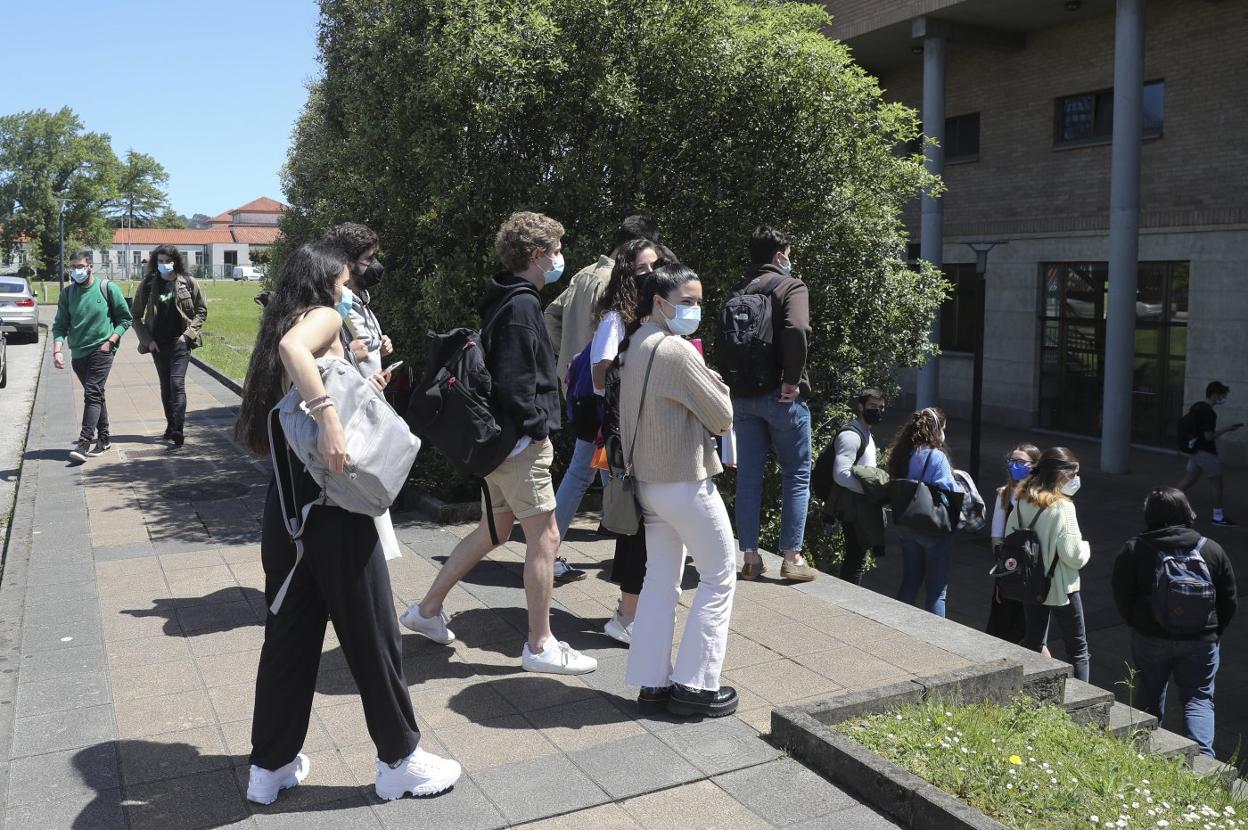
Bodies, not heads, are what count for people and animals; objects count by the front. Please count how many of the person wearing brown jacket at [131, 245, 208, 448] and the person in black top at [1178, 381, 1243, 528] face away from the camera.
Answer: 0

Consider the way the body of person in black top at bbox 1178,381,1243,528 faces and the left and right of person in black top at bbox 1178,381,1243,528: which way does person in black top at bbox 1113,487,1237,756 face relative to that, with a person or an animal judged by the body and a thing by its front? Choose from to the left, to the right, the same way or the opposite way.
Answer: to the left

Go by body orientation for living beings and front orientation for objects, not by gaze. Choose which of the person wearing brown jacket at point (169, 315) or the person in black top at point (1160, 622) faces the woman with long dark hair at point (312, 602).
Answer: the person wearing brown jacket

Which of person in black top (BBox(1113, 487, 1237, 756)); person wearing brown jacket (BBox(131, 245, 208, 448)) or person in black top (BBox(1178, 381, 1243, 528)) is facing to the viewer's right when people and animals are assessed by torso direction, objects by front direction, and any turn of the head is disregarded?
person in black top (BBox(1178, 381, 1243, 528))

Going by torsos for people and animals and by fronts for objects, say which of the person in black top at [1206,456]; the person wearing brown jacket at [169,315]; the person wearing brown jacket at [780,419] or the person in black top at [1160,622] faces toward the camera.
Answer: the person wearing brown jacket at [169,315]

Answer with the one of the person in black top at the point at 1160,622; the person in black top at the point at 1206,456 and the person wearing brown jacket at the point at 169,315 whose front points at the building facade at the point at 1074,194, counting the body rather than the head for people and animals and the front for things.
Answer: the person in black top at the point at 1160,622

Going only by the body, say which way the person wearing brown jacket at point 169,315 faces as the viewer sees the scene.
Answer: toward the camera

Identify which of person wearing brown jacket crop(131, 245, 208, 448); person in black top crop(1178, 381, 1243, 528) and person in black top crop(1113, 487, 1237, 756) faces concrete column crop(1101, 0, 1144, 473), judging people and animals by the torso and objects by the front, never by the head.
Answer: person in black top crop(1113, 487, 1237, 756)

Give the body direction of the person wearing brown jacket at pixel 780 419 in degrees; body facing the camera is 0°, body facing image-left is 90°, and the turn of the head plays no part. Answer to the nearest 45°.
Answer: approximately 225°

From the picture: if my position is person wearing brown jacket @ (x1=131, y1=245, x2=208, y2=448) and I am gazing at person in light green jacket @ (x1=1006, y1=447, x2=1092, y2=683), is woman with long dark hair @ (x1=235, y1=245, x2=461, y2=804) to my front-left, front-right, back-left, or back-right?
front-right

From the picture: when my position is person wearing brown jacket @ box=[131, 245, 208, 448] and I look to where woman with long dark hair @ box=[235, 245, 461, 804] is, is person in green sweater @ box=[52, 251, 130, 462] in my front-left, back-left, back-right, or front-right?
front-right

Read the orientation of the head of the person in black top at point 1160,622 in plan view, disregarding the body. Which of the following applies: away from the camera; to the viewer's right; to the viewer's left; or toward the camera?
away from the camera

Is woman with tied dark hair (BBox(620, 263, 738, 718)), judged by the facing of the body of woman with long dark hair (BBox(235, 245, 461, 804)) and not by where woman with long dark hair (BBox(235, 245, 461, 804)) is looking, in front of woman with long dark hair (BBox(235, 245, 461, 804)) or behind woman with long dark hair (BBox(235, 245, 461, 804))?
in front

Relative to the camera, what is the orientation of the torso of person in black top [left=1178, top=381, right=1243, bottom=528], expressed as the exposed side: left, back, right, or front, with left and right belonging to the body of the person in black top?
right

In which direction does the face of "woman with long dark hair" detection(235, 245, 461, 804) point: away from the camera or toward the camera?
away from the camera

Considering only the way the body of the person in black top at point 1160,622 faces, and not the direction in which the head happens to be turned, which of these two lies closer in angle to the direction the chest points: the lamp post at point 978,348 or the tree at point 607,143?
the lamp post
